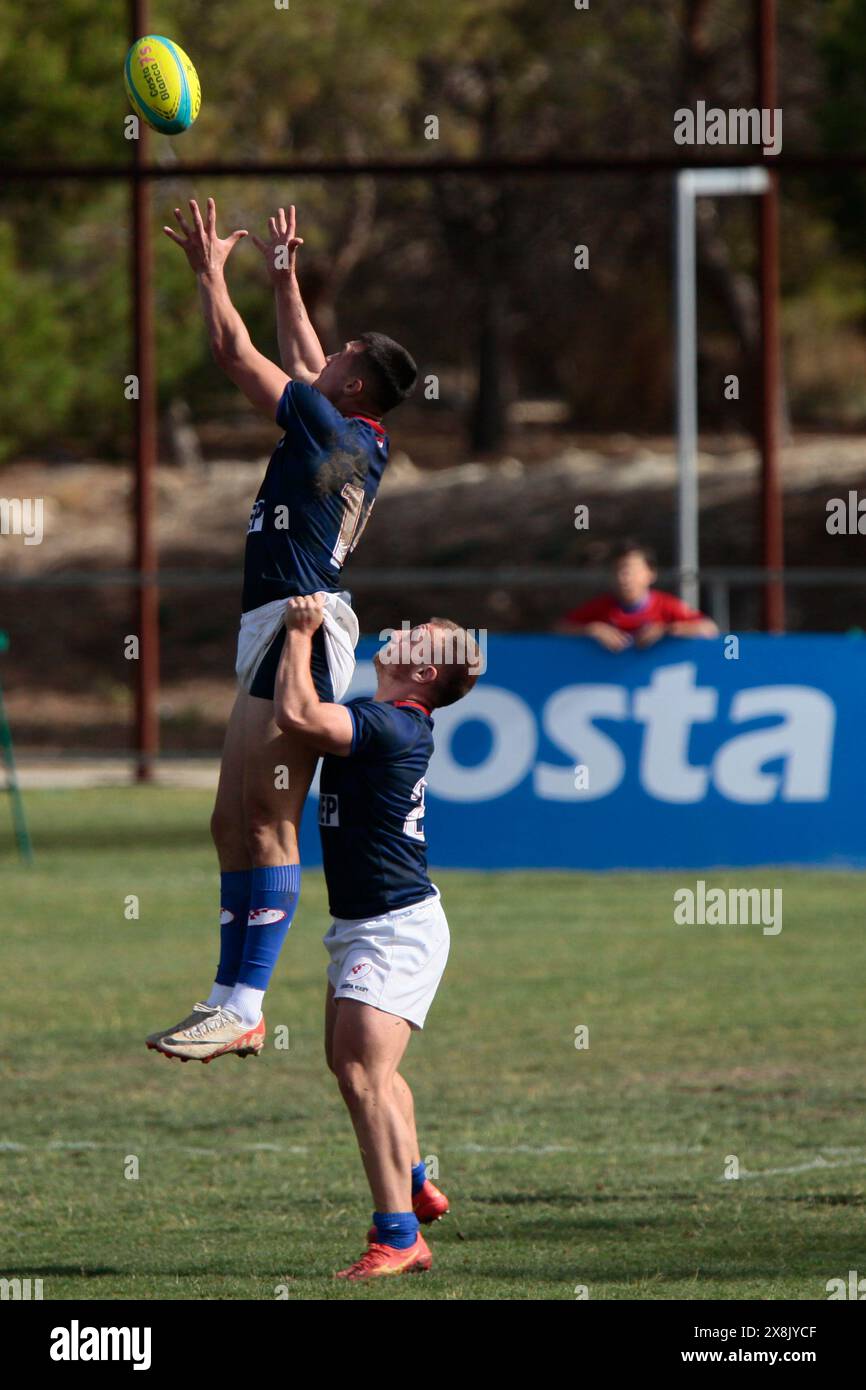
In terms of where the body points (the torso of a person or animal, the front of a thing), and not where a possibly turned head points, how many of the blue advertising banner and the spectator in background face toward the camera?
2

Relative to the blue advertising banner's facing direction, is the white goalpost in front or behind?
behind

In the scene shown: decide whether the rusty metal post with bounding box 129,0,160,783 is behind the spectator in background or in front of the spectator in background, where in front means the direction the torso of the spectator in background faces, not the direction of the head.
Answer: behind

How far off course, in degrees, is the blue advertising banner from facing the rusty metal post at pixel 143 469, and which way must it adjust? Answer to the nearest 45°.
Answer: approximately 135° to its right

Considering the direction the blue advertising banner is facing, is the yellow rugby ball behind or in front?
in front

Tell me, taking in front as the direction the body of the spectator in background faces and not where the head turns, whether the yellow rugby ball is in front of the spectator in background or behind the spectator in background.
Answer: in front

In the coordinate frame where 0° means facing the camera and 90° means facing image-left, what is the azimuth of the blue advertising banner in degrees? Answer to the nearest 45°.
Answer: approximately 0°

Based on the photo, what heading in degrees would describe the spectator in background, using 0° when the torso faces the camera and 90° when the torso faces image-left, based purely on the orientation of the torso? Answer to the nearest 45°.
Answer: approximately 0°

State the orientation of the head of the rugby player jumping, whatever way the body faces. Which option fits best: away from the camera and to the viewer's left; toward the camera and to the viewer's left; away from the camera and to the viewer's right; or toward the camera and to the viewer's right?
away from the camera and to the viewer's left
